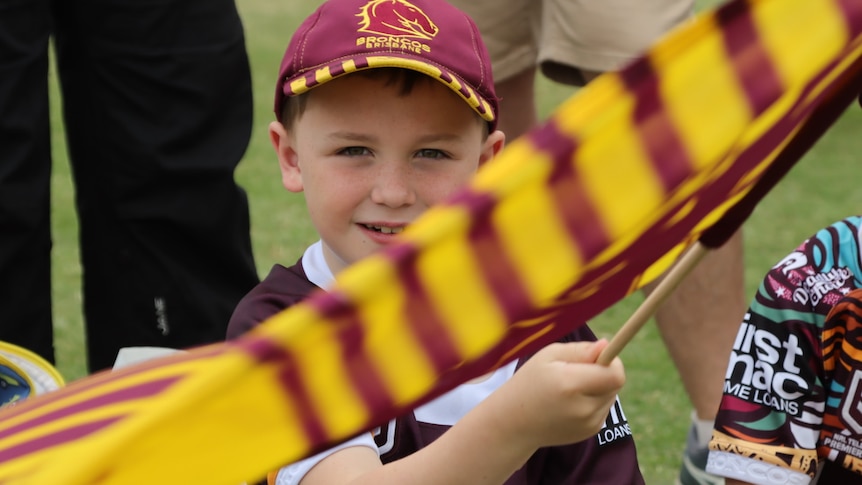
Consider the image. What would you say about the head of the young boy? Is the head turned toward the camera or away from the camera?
toward the camera

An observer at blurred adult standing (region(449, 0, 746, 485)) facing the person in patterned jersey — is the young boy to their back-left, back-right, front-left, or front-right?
front-right

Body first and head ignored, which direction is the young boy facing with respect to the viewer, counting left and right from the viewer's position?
facing the viewer
